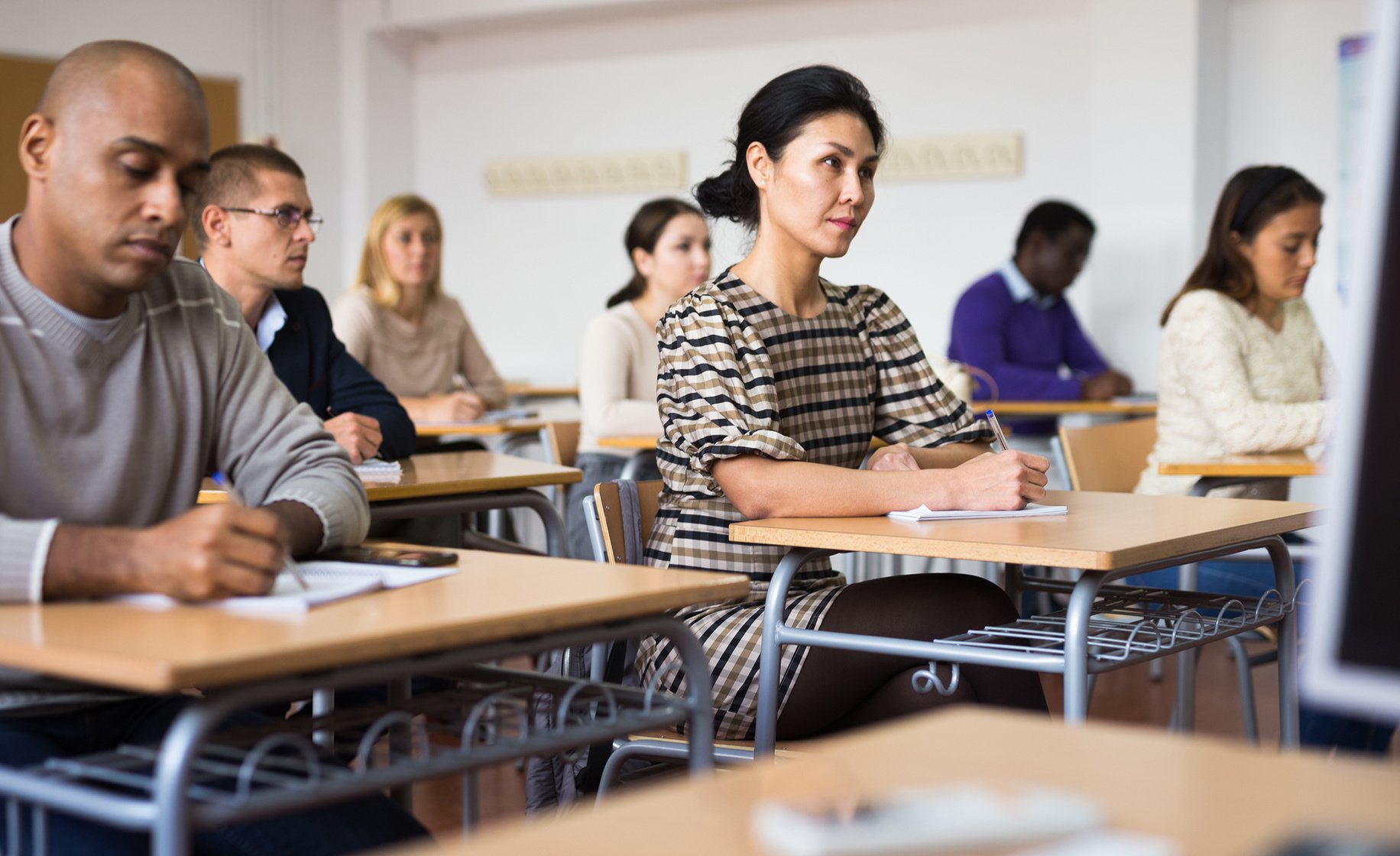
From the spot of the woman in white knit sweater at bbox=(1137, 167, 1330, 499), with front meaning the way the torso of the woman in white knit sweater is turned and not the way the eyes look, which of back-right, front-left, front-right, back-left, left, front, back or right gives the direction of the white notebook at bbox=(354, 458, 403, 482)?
right

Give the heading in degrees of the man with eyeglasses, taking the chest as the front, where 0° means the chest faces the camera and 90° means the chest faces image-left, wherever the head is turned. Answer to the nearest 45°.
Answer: approximately 315°

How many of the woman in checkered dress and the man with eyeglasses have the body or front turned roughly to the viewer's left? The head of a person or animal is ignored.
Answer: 0

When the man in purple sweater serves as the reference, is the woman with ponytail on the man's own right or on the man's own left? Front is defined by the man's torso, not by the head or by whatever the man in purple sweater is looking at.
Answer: on the man's own right

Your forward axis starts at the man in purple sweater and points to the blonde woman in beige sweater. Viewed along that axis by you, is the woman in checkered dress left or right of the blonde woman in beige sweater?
left

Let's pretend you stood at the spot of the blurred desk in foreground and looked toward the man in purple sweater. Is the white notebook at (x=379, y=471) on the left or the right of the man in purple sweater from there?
left

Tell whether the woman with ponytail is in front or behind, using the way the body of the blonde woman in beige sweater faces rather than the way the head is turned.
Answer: in front

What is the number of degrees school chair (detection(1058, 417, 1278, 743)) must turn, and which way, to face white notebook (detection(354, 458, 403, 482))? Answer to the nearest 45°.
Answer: approximately 90° to its right

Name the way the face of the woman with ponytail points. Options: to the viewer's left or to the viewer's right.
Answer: to the viewer's right

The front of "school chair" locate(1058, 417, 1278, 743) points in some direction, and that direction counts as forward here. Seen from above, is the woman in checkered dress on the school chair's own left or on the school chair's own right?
on the school chair's own right

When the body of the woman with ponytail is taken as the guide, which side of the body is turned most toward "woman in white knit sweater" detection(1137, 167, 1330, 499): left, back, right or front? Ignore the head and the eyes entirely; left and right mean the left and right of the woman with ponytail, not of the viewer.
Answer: front
